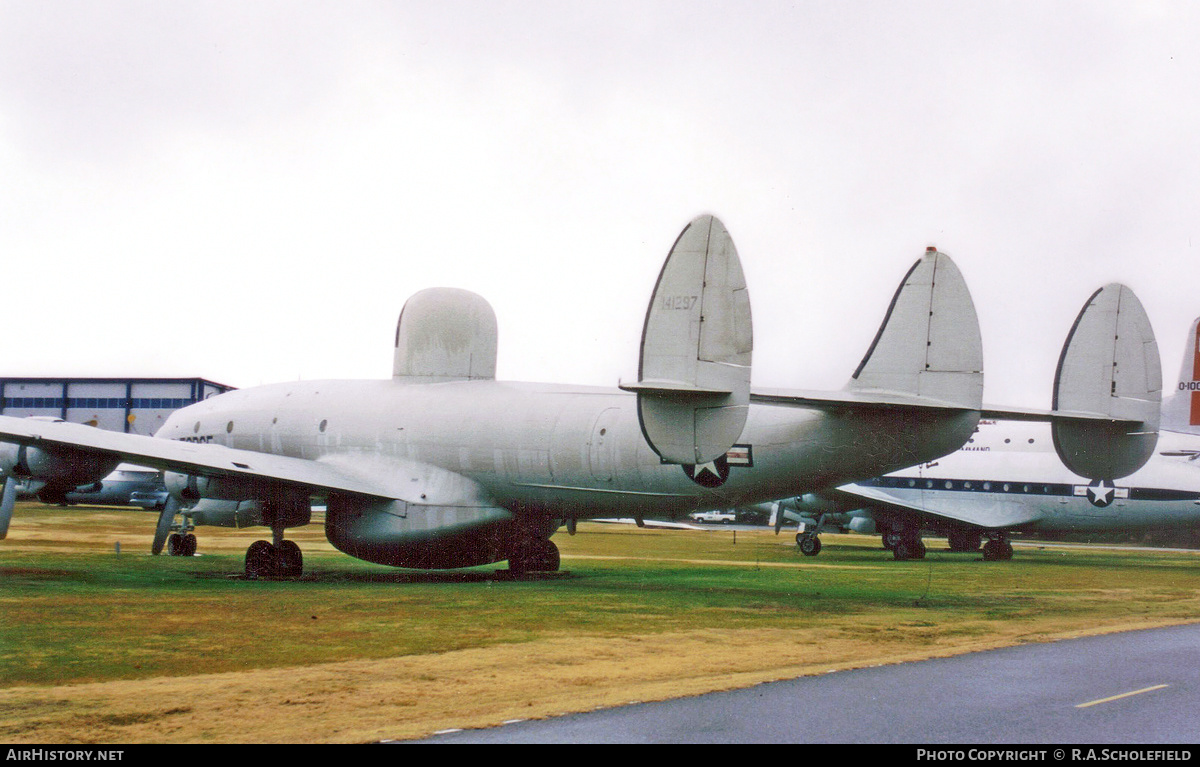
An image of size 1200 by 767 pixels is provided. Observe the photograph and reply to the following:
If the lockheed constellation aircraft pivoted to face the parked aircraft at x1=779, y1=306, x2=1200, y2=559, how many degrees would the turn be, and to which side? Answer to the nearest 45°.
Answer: approximately 90° to its right

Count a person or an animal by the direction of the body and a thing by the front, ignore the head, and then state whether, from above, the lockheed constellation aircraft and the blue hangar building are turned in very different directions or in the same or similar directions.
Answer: very different directions

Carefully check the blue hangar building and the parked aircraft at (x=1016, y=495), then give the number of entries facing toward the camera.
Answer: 1

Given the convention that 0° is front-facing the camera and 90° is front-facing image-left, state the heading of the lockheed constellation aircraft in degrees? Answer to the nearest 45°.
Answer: approximately 135°

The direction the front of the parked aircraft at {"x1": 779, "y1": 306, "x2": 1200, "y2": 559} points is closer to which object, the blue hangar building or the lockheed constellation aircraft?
the blue hangar building

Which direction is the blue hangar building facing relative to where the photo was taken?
toward the camera

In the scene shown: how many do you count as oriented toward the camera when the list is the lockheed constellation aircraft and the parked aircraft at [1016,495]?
0

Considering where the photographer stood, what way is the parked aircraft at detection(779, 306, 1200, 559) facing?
facing away from the viewer and to the left of the viewer

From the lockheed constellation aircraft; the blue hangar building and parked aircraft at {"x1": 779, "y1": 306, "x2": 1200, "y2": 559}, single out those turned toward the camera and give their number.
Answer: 1

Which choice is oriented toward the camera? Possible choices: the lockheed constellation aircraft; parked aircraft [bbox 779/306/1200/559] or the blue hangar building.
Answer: the blue hangar building

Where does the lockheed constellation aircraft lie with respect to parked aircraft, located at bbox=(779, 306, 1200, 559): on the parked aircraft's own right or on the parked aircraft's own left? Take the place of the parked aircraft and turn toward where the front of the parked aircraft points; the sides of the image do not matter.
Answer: on the parked aircraft's own left

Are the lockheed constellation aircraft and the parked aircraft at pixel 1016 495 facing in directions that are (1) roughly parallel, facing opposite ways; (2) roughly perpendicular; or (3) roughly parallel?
roughly parallel

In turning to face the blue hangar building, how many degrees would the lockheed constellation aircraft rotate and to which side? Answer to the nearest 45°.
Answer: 0° — it already faces it
